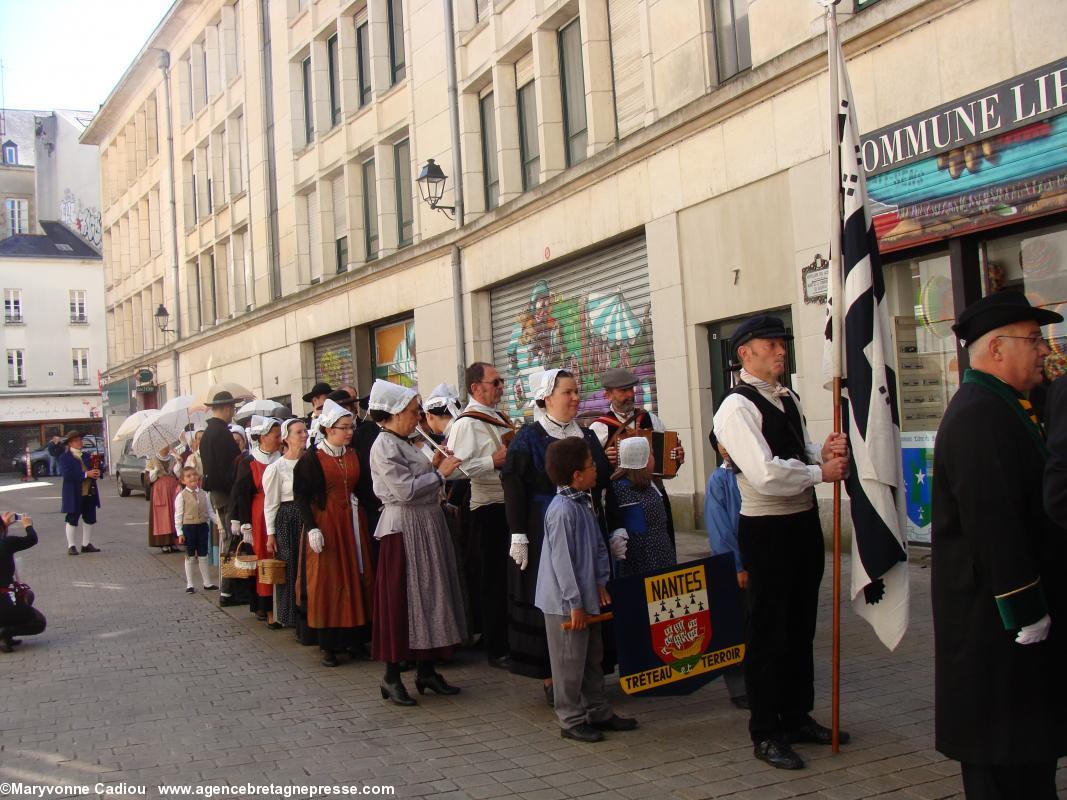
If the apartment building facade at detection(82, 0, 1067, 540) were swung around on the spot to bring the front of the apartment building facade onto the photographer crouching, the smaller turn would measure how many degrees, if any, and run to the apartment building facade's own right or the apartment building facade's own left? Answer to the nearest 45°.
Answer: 0° — it already faces them

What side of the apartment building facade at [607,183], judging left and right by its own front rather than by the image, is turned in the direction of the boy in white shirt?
front

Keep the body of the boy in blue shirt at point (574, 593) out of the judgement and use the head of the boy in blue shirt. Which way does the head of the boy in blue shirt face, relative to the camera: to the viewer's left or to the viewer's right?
to the viewer's right

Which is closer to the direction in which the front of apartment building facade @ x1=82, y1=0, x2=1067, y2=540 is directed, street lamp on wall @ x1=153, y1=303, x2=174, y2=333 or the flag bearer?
the flag bearer

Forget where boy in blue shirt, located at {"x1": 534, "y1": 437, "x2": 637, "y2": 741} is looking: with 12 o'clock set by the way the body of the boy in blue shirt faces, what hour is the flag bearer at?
The flag bearer is roughly at 1 o'clock from the boy in blue shirt.

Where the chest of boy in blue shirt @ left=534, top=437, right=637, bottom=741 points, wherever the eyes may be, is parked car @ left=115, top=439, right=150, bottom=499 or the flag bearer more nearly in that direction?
the flag bearer

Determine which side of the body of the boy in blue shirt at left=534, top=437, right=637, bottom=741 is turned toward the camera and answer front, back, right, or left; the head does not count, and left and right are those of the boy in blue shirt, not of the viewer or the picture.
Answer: right

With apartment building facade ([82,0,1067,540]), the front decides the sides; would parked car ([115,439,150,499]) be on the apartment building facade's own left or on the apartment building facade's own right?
on the apartment building facade's own right

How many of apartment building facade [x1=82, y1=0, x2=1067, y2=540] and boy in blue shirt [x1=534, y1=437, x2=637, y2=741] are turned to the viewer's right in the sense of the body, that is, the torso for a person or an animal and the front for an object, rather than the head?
1

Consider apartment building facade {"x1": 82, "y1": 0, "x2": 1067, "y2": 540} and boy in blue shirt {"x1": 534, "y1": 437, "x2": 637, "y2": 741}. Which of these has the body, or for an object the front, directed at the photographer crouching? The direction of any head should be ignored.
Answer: the apartment building facade

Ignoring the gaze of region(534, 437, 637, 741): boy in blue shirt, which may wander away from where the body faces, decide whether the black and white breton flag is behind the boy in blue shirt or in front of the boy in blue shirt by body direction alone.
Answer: in front

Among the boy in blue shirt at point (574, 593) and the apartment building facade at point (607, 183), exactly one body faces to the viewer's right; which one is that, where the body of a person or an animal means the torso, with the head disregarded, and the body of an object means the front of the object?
the boy in blue shirt

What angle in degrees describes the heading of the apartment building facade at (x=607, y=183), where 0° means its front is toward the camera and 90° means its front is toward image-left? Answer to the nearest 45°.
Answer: approximately 45°
